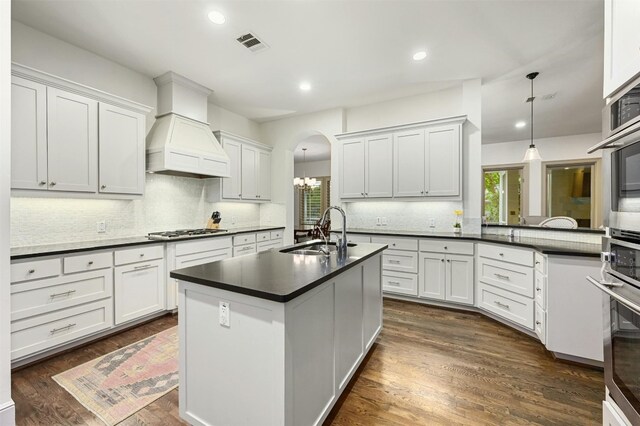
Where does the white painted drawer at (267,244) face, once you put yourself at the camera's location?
facing the viewer and to the right of the viewer

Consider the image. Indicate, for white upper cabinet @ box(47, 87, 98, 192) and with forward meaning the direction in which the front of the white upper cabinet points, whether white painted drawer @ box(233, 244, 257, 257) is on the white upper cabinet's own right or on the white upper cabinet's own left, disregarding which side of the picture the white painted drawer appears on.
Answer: on the white upper cabinet's own left

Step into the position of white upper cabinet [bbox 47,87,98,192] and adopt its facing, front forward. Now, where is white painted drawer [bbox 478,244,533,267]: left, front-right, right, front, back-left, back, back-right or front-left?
front

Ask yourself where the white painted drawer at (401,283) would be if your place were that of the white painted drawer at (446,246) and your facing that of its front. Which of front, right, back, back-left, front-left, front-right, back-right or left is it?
right

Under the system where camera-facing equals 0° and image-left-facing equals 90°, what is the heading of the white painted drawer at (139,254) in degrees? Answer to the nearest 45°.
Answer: approximately 315°

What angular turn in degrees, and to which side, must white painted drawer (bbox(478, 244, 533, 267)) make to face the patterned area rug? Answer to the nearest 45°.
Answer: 0° — it already faces it

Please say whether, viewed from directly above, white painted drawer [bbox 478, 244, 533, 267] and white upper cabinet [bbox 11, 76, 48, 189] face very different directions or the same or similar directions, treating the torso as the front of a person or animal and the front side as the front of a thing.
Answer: very different directions

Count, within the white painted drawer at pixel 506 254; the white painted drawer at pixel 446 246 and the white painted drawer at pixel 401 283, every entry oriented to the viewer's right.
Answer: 0

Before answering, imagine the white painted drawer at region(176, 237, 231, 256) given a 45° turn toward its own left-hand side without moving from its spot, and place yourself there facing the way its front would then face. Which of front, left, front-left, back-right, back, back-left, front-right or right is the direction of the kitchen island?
right

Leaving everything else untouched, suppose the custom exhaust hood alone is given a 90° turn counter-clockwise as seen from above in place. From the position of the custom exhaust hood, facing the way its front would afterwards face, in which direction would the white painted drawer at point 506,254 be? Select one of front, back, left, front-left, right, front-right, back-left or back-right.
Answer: right

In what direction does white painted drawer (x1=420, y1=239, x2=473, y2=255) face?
toward the camera

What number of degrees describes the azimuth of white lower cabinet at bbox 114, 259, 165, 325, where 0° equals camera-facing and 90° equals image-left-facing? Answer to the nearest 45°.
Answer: approximately 315°

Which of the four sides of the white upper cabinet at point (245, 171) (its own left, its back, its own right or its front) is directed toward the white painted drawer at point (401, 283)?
front

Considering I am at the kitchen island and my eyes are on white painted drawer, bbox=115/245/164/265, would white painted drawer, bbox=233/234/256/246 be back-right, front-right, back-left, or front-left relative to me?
front-right

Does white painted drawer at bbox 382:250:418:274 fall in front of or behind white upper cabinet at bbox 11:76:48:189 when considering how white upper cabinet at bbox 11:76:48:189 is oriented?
in front

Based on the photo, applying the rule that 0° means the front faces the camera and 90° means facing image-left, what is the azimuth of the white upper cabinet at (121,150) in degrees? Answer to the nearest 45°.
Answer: approximately 315°

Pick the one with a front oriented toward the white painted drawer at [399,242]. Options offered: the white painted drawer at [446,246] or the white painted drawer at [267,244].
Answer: the white painted drawer at [267,244]

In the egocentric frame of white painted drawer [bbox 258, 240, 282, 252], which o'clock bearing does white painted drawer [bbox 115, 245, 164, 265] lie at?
white painted drawer [bbox 115, 245, 164, 265] is roughly at 3 o'clock from white painted drawer [bbox 258, 240, 282, 252].

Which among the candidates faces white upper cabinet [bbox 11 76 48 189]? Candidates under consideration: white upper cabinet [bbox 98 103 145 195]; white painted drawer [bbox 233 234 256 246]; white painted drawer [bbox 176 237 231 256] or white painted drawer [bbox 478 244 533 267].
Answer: white painted drawer [bbox 478 244 533 267]

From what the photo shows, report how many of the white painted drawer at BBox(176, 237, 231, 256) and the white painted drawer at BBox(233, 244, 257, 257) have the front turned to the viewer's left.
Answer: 0

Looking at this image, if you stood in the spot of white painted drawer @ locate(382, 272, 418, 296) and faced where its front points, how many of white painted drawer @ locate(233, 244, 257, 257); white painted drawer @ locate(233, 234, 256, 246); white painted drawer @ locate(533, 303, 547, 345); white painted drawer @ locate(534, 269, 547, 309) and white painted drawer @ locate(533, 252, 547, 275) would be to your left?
3
